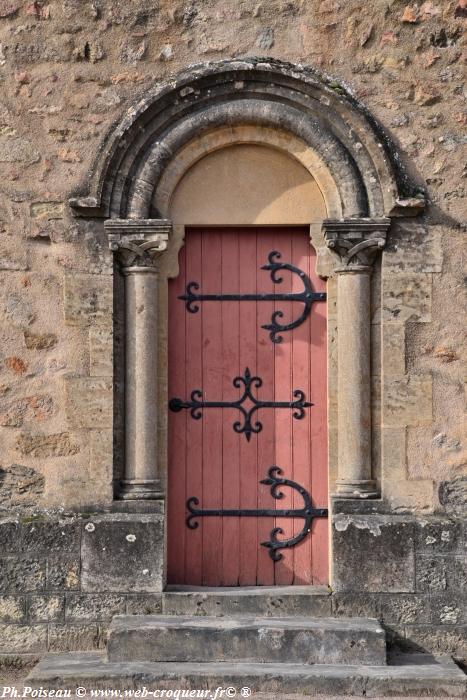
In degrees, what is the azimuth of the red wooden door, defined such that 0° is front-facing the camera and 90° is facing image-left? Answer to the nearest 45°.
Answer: approximately 0°
